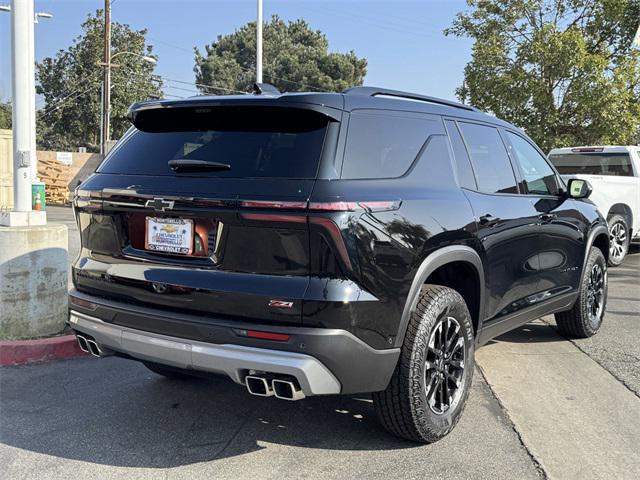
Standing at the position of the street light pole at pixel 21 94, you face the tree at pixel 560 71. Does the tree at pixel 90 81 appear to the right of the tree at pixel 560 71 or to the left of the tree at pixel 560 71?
left

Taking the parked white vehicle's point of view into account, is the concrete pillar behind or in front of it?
behind

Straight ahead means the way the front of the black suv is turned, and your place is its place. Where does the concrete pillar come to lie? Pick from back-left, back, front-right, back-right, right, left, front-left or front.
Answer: left

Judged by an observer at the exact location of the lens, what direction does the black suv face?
facing away from the viewer and to the right of the viewer

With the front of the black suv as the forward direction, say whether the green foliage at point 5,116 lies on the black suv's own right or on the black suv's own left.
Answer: on the black suv's own left

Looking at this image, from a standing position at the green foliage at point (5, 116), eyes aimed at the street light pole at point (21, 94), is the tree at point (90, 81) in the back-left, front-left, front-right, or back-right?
back-left

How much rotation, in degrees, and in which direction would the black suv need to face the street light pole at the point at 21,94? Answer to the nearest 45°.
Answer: approximately 90° to its left

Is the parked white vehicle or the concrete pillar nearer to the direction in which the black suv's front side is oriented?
the parked white vehicle

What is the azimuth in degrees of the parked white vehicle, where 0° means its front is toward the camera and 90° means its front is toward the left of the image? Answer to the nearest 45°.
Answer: approximately 225°
